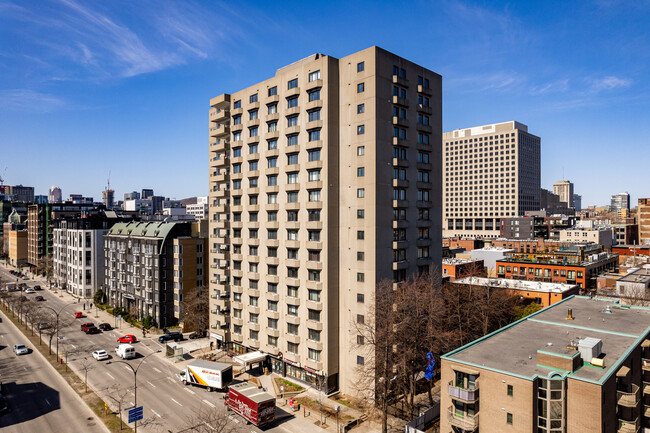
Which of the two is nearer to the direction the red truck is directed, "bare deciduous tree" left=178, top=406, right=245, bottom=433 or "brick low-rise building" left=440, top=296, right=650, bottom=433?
the bare deciduous tree

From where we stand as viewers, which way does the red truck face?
facing away from the viewer and to the left of the viewer

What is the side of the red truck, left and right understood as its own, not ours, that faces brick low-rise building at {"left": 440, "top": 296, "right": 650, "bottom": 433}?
back

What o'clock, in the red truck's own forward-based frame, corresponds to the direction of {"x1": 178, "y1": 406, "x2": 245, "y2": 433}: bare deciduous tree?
The bare deciduous tree is roughly at 10 o'clock from the red truck.
